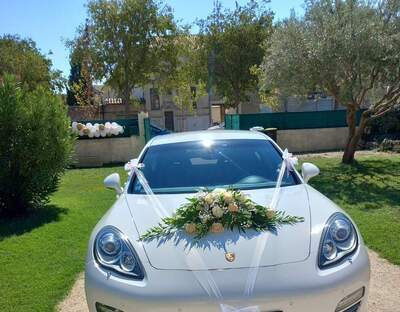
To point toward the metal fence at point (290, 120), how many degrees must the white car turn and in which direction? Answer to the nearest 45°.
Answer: approximately 180°

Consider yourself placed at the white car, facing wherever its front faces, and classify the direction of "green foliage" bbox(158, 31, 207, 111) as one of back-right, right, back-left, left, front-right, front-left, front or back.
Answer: back

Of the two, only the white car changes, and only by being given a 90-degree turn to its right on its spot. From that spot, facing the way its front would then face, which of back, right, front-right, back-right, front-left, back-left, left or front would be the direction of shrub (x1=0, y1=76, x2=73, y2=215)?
front-right

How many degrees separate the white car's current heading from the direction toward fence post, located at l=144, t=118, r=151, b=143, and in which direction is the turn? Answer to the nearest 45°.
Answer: approximately 180°

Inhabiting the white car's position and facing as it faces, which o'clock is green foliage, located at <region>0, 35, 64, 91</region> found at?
The green foliage is roughly at 5 o'clock from the white car.

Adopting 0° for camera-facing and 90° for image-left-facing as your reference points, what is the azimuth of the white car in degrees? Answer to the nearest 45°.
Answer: approximately 0°
